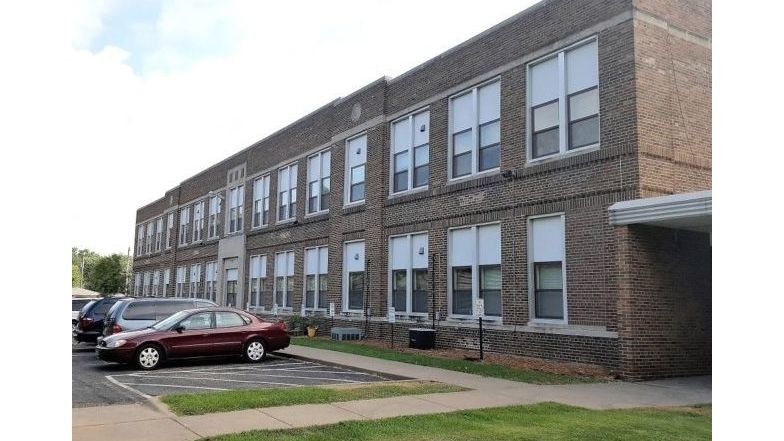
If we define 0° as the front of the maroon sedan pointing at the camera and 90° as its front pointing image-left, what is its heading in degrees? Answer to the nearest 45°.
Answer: approximately 45°

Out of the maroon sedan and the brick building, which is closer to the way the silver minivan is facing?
the brick building

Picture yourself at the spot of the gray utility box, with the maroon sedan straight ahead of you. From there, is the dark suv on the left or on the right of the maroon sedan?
right
